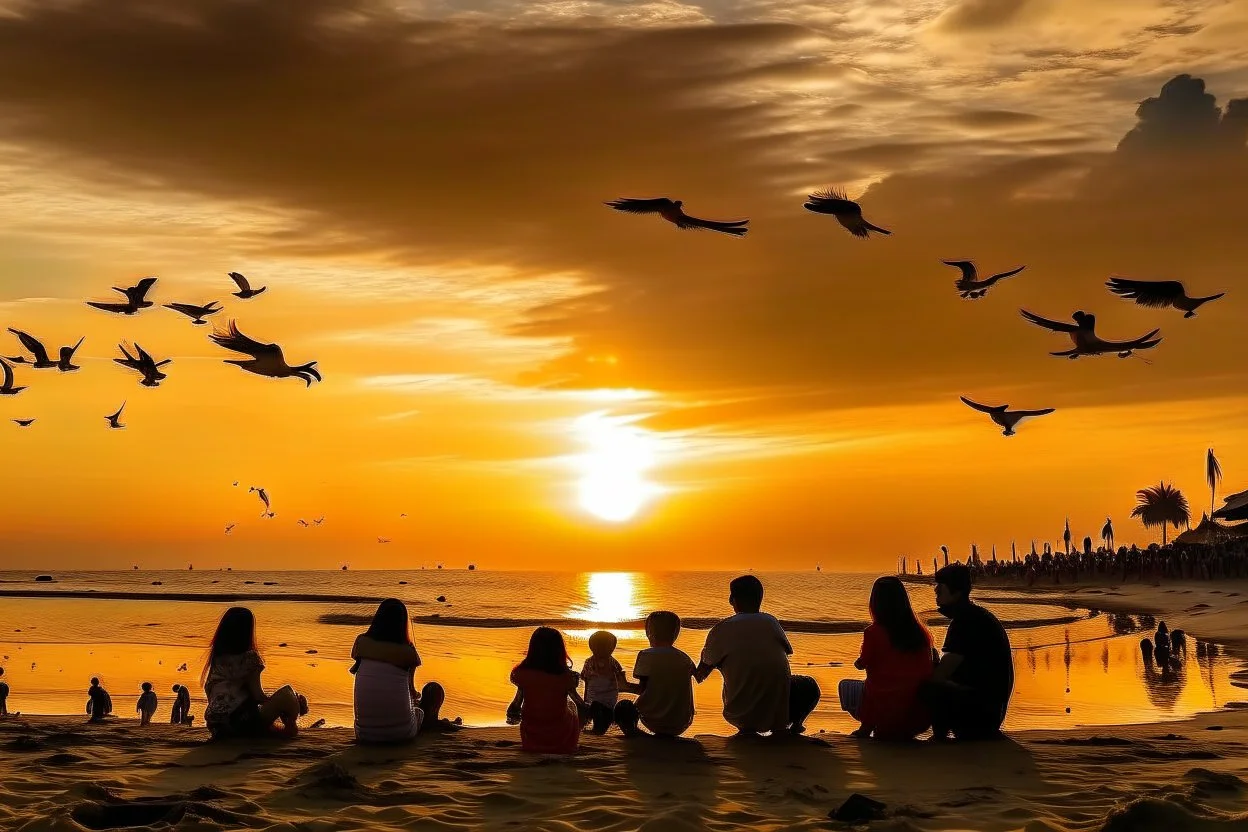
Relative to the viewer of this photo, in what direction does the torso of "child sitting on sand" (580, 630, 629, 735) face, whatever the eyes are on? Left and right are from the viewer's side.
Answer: facing away from the viewer

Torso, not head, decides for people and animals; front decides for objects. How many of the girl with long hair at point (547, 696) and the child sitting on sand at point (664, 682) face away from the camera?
2

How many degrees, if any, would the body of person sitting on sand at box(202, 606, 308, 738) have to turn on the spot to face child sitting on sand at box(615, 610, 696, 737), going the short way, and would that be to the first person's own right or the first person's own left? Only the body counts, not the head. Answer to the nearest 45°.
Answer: approximately 45° to the first person's own right

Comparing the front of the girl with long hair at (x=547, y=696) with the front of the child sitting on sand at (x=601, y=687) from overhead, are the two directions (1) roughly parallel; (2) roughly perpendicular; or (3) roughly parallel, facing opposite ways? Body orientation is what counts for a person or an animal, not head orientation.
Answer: roughly parallel

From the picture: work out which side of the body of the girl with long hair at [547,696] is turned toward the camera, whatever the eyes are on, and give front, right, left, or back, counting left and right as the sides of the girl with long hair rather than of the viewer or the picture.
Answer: back

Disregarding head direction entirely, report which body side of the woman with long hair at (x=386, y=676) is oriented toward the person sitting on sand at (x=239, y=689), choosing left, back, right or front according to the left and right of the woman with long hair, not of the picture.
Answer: left

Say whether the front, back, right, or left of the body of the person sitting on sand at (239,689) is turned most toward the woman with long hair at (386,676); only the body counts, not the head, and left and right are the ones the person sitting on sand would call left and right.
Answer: right

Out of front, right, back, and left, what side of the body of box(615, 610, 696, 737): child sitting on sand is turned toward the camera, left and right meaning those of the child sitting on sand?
back

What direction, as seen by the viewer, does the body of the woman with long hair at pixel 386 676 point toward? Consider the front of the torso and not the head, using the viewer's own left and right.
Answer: facing away from the viewer and to the right of the viewer

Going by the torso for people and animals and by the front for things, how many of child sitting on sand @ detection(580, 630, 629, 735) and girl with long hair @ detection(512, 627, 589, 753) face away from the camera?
2

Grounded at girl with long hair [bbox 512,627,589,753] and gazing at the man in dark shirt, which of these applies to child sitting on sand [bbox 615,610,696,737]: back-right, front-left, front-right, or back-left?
front-left

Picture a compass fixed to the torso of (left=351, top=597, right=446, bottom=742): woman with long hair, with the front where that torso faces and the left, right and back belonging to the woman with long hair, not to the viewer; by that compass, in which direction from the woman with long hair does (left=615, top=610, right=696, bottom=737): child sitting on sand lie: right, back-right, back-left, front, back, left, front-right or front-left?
front-right

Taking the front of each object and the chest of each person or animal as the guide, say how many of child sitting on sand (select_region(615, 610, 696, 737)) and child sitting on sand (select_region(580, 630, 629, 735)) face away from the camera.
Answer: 2

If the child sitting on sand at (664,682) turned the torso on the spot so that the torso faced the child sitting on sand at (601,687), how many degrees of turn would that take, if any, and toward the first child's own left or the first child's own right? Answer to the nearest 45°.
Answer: approximately 45° to the first child's own left

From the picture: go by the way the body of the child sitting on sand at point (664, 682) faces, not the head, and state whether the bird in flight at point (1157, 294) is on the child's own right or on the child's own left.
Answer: on the child's own right

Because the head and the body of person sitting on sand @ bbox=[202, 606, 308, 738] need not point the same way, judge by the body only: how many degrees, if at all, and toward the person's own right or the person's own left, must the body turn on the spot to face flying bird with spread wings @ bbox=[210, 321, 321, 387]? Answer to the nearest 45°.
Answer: approximately 45° to the person's own left
